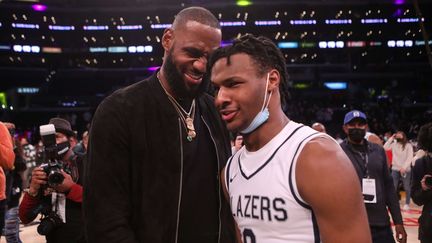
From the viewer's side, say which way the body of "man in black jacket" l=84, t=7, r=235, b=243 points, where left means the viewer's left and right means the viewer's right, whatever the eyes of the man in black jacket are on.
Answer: facing the viewer and to the right of the viewer

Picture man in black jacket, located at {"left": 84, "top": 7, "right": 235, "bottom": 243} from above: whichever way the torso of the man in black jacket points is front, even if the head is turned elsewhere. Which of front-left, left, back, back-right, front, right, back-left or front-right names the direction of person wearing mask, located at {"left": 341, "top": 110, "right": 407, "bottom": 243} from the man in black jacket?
left

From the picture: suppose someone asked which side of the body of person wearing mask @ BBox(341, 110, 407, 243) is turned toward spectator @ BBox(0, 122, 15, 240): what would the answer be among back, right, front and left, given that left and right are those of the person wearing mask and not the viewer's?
right

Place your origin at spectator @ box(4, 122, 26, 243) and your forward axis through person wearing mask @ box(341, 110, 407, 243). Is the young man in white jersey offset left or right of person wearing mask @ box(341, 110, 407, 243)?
right

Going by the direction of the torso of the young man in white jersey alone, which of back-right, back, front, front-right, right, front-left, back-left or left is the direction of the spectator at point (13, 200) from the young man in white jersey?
right

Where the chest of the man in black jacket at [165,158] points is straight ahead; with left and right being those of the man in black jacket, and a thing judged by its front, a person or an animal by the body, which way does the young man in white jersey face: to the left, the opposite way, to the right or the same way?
to the right

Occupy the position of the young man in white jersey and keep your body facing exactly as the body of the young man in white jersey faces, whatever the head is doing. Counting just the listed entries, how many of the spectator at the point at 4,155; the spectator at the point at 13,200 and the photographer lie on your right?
3

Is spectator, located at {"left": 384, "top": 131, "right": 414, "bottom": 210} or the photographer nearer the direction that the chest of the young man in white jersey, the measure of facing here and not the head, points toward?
the photographer

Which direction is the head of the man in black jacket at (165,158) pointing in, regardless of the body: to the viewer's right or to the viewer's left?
to the viewer's right

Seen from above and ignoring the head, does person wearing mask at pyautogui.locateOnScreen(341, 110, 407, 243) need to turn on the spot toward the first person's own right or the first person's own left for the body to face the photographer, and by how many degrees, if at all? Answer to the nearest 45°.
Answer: approximately 45° to the first person's own right

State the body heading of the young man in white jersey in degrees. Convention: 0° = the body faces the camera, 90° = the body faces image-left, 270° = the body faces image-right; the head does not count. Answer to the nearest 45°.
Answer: approximately 45°

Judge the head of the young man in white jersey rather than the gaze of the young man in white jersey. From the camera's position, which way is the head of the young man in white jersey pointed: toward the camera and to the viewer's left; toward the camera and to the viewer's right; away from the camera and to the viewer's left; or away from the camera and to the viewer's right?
toward the camera and to the viewer's left

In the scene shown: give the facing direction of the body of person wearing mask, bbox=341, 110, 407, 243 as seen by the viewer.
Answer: toward the camera
